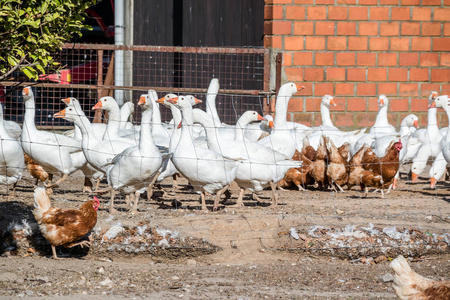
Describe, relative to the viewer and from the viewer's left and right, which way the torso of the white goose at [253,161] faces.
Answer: facing to the left of the viewer

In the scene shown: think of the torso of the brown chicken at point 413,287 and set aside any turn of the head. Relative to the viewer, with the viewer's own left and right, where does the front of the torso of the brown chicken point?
facing to the right of the viewer

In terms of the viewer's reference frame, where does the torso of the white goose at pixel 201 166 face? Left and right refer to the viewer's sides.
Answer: facing to the left of the viewer

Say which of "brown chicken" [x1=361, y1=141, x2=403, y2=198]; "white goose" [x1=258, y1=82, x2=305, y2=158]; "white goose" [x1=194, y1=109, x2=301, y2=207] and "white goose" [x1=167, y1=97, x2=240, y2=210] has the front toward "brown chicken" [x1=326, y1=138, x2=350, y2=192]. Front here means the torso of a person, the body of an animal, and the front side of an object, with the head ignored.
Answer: "white goose" [x1=258, y1=82, x2=305, y2=158]

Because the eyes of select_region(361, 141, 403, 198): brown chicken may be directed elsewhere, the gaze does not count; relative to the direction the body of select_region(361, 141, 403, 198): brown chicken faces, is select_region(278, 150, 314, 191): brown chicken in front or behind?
behind

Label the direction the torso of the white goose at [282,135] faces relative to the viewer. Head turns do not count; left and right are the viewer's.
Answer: facing to the right of the viewer

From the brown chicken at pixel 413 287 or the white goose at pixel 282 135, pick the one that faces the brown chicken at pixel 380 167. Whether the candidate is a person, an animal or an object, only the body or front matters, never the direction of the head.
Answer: the white goose

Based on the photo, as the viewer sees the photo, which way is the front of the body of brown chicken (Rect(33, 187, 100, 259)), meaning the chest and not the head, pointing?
to the viewer's right

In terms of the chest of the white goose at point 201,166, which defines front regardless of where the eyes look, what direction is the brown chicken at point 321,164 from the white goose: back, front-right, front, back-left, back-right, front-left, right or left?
back-right
